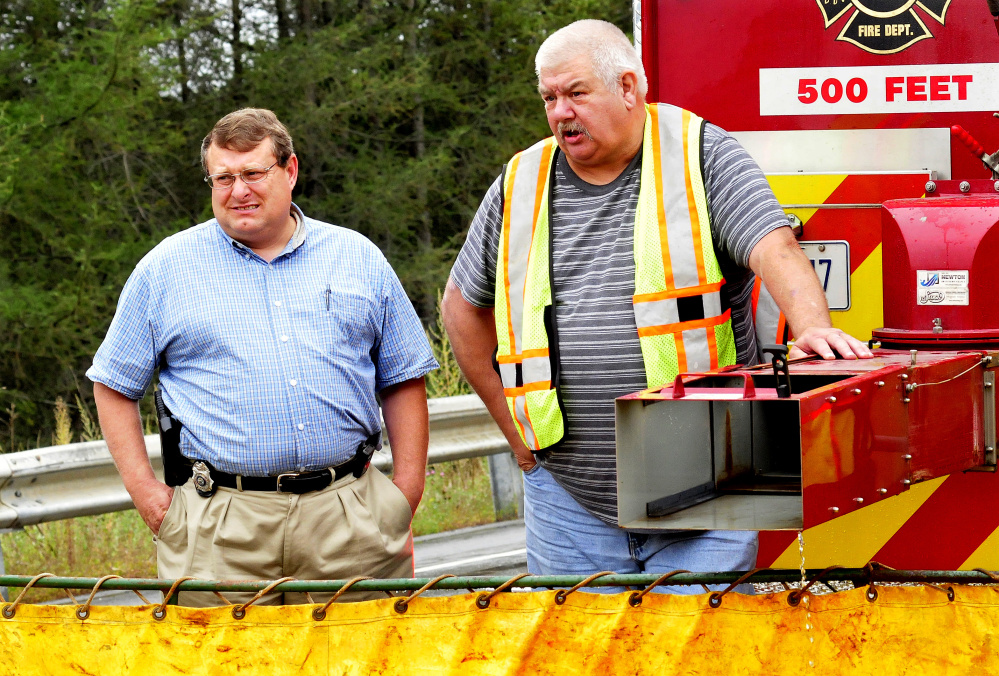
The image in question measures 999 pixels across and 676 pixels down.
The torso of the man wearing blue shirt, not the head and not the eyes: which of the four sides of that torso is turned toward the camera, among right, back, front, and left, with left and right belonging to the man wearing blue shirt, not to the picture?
front

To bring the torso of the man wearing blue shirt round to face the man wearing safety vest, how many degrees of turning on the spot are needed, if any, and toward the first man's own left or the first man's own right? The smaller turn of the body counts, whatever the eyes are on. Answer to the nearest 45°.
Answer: approximately 45° to the first man's own left

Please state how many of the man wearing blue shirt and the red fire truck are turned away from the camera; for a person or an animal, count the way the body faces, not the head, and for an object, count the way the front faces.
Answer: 1

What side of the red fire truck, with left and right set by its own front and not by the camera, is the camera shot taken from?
back

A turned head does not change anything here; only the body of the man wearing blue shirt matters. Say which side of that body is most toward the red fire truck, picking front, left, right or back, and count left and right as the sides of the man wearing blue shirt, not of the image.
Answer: left

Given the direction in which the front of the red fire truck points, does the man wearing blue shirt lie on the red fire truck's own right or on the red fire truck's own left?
on the red fire truck's own left

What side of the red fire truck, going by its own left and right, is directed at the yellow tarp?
back

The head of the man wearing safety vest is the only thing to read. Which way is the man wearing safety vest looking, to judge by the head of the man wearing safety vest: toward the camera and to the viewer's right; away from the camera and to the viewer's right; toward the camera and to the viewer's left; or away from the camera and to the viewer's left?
toward the camera and to the viewer's left

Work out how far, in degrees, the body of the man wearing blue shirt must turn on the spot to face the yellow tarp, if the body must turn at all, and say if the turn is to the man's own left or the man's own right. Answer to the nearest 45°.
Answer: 0° — they already face it

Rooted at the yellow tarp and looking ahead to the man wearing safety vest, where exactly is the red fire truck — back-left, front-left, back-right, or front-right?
front-right

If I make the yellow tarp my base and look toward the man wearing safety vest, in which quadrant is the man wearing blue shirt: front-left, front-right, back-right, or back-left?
front-left

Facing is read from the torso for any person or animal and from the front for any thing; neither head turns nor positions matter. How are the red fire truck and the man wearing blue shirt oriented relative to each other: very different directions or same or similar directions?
very different directions

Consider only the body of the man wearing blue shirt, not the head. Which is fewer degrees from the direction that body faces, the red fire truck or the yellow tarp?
the yellow tarp

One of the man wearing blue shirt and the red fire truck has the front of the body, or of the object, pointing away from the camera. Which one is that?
the red fire truck

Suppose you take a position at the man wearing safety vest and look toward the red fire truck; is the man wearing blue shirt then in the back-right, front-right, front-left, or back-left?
back-left
